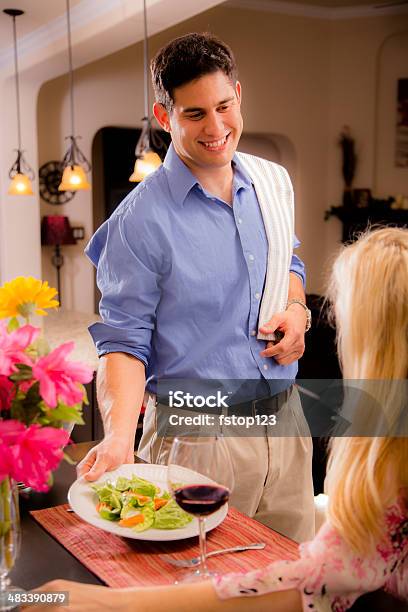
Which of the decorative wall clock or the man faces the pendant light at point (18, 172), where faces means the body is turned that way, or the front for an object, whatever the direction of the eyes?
the decorative wall clock

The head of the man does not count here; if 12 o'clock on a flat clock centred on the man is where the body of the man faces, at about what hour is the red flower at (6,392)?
The red flower is roughly at 2 o'clock from the man.

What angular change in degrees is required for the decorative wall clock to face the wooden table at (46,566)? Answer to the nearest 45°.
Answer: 0° — it already faces it

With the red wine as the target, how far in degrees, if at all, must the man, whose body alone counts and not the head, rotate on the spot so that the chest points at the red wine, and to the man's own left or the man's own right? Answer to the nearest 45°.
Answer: approximately 45° to the man's own right

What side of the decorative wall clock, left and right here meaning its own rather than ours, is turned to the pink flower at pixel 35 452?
front

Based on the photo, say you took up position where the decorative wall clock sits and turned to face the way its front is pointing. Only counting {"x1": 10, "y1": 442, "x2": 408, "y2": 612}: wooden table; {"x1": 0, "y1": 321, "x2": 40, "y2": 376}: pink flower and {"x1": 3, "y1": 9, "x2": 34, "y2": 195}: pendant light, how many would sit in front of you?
3

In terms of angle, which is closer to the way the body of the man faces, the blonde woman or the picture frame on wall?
the blonde woman

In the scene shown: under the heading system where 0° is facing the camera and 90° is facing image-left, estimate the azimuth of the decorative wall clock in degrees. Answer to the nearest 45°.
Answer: approximately 0°

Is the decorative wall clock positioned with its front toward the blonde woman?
yes

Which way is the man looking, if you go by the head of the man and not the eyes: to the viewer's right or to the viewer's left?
to the viewer's right

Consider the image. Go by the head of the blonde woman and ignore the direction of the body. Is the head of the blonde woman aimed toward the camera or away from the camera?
away from the camera

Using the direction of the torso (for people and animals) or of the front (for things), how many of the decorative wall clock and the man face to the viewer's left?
0

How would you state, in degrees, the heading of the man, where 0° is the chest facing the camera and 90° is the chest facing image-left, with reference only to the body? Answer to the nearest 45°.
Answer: approximately 315°

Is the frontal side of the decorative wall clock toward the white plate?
yes
